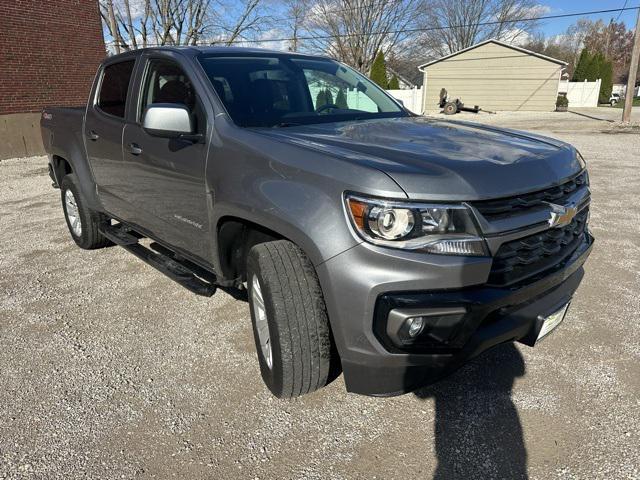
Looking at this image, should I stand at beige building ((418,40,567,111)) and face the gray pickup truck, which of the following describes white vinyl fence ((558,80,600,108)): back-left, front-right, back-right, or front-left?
back-left

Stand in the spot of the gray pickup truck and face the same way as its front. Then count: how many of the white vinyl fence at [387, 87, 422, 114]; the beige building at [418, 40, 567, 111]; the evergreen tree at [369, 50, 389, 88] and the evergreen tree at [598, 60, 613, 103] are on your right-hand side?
0

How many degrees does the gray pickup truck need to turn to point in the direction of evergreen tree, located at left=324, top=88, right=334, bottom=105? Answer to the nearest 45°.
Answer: approximately 135° to its left

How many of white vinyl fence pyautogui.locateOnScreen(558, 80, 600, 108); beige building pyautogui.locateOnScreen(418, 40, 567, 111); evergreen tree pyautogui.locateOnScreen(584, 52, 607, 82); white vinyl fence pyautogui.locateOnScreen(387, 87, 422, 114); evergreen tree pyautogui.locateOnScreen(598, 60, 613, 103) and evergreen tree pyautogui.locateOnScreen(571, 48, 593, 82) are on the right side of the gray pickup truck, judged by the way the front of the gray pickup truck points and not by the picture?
0

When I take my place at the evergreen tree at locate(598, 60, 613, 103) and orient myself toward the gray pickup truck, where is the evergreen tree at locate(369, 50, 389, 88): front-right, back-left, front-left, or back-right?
front-right

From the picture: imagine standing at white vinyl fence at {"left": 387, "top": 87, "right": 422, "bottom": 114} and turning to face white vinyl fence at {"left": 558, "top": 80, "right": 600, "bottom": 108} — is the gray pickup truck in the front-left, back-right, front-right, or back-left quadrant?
back-right

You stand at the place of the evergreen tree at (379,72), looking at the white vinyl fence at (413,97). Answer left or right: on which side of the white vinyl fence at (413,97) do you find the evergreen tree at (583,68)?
left

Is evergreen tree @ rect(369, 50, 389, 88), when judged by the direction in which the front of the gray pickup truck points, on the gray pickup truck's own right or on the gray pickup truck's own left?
on the gray pickup truck's own left

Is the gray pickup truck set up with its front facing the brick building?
no

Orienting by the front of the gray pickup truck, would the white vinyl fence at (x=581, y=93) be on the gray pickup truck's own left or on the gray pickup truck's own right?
on the gray pickup truck's own left

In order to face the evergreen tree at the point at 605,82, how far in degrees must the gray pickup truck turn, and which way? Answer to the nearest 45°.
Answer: approximately 90° to its left

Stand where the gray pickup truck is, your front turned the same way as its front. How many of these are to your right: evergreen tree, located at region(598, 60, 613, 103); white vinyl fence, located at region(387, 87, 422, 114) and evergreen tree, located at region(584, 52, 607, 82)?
0

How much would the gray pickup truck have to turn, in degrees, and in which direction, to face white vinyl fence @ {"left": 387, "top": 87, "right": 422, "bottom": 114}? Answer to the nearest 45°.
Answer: approximately 135° to its left

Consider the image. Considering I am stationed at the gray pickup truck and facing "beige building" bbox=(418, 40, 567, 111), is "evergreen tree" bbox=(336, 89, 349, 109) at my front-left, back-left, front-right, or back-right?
front-left

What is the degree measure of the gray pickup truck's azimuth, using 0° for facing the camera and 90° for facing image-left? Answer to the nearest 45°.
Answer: approximately 315°

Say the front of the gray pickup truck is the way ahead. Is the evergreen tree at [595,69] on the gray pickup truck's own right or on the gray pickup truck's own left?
on the gray pickup truck's own left

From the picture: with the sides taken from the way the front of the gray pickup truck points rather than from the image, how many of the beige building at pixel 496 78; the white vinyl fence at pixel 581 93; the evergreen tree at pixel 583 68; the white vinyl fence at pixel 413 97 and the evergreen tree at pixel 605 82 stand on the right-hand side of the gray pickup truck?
0

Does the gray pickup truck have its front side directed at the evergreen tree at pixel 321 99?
no
